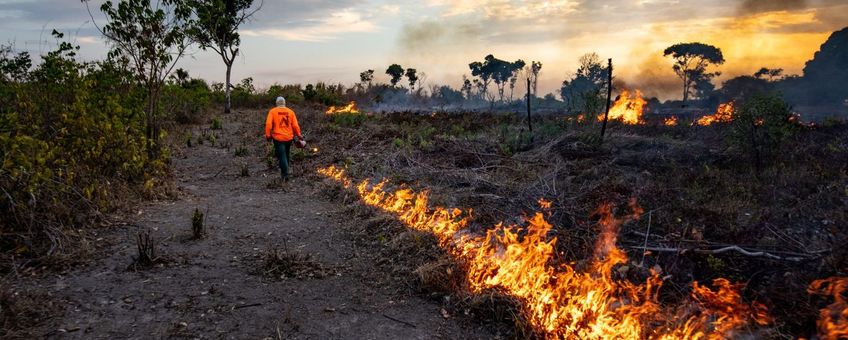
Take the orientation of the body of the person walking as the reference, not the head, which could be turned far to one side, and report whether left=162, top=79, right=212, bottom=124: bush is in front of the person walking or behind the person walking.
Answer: in front

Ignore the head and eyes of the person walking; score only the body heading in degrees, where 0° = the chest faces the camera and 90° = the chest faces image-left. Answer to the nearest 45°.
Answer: approximately 180°

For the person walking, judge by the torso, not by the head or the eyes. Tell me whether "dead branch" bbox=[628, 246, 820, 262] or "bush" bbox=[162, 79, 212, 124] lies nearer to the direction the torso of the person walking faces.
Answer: the bush

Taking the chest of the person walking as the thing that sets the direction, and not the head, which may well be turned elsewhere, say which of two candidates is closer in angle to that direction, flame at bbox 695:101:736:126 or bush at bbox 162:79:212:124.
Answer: the bush

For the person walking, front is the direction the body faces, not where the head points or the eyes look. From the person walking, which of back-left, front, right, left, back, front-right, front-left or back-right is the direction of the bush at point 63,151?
back-left

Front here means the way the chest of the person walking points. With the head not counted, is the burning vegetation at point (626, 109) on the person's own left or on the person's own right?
on the person's own right

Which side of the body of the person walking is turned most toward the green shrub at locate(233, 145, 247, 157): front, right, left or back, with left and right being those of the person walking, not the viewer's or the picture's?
front

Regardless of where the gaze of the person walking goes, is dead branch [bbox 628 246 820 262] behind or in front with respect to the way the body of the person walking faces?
behind
